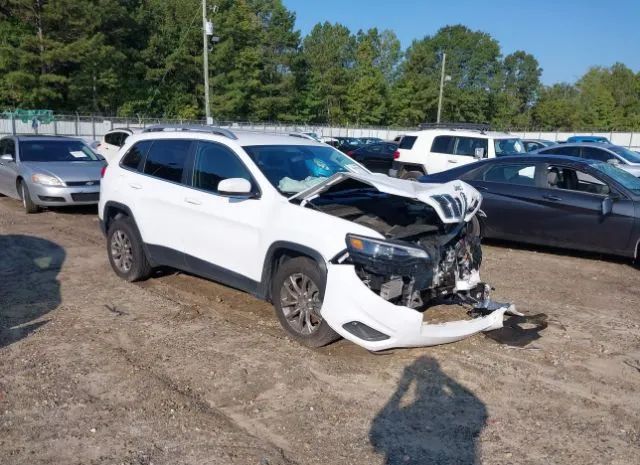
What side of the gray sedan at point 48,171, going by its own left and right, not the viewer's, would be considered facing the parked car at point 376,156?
left

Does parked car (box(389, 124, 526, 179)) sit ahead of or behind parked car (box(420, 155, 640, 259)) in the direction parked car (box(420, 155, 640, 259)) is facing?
behind

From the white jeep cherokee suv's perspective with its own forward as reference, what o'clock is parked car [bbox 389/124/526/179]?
The parked car is roughly at 8 o'clock from the white jeep cherokee suv.

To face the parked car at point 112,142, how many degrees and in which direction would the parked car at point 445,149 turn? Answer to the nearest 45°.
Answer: approximately 135° to its right

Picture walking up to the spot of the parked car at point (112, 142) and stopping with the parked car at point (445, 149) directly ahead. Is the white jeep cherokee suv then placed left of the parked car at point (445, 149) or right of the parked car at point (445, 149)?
right

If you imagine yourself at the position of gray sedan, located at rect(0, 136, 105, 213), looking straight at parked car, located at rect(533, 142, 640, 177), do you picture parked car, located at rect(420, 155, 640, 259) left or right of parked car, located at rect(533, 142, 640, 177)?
right

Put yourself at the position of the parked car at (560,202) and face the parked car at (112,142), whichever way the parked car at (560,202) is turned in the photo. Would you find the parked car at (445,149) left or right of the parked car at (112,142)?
right

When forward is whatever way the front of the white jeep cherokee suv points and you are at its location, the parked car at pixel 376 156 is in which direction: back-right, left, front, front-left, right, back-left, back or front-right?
back-left

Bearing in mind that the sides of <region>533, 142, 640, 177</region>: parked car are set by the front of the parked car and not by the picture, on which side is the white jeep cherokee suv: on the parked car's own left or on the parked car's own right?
on the parked car's own right

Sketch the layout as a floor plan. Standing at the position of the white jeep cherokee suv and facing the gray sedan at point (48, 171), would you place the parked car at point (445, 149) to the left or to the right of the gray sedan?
right
